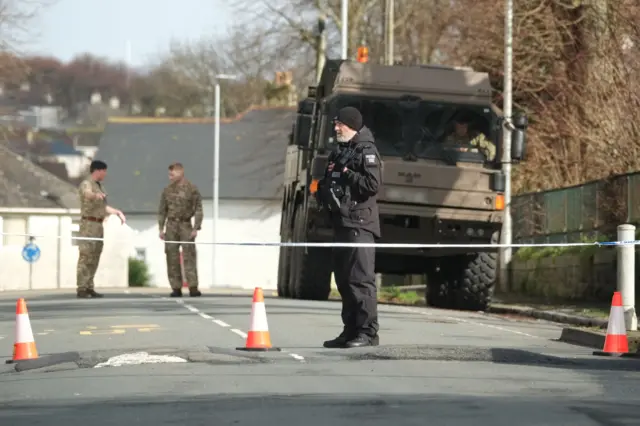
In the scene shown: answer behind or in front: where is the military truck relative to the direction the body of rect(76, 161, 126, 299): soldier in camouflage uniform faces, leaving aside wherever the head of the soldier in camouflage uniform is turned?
in front

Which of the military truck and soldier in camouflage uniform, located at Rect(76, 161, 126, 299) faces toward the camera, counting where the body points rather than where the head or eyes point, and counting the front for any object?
the military truck

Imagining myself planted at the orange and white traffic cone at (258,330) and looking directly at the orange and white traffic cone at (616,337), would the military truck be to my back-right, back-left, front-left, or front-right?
front-left

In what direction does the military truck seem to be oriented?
toward the camera

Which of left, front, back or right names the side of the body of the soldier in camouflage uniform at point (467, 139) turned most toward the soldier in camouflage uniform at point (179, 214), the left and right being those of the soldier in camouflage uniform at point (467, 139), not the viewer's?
right

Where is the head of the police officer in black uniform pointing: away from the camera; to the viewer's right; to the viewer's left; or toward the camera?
to the viewer's left

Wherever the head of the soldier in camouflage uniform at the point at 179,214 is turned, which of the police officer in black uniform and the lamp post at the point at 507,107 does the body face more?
the police officer in black uniform

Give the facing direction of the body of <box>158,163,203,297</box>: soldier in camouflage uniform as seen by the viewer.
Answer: toward the camera

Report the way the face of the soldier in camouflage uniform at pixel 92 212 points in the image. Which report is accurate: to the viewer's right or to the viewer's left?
to the viewer's right

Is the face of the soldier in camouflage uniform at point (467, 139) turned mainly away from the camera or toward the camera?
toward the camera

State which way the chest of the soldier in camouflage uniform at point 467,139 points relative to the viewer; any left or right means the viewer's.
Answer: facing the viewer

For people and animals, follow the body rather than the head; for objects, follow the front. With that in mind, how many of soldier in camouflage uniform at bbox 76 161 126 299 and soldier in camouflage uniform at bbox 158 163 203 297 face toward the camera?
1

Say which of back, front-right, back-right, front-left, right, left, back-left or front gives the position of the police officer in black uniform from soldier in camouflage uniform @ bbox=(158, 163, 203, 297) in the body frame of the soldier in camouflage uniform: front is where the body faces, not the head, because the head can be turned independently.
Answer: front

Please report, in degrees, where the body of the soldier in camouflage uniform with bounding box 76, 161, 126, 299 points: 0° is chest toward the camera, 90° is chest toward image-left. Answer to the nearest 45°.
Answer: approximately 270°

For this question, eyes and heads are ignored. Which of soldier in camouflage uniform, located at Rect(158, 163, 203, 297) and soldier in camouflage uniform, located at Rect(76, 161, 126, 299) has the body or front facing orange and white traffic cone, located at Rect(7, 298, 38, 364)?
soldier in camouflage uniform, located at Rect(158, 163, 203, 297)

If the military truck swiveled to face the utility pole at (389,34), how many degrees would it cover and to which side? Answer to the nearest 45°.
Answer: approximately 180°

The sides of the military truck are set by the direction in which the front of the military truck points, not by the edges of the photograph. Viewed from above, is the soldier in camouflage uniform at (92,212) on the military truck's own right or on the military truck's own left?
on the military truck's own right

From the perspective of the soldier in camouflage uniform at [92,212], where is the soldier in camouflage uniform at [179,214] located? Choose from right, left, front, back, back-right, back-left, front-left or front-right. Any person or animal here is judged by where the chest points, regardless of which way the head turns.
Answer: front

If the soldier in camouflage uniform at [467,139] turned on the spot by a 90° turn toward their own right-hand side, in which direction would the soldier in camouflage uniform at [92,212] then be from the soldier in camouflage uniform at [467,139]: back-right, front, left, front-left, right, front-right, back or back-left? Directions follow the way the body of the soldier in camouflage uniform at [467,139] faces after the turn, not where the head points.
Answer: front
